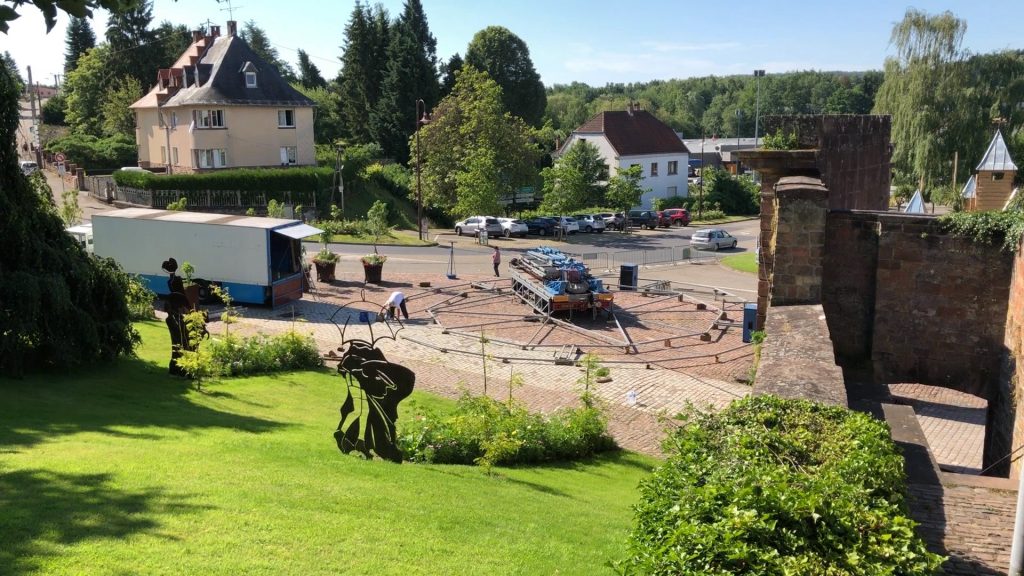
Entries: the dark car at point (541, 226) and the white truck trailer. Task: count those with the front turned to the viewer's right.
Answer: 0

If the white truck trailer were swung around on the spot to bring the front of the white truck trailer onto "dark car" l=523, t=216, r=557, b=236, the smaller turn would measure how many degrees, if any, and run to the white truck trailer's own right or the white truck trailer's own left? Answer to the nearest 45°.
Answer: approximately 90° to the white truck trailer's own right

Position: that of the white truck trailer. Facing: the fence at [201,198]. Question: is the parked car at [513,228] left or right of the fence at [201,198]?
right

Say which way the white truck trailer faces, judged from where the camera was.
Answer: facing away from the viewer and to the left of the viewer

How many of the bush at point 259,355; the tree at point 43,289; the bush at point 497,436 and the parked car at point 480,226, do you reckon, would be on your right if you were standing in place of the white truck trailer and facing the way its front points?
1

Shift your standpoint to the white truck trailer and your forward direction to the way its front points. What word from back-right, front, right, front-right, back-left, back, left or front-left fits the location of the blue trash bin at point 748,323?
back

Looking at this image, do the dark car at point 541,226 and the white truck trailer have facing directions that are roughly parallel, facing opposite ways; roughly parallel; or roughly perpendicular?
roughly perpendicular

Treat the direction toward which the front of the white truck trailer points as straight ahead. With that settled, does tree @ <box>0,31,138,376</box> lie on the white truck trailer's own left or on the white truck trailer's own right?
on the white truck trailer's own left
